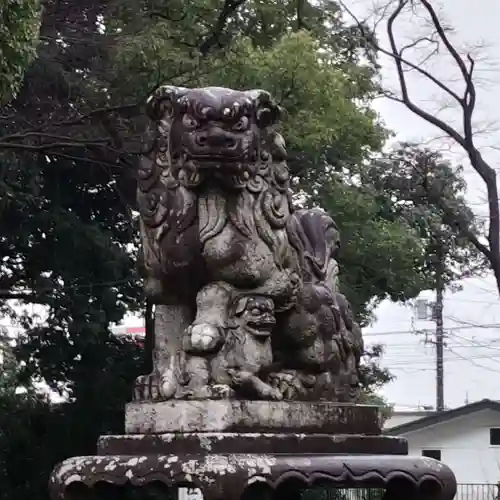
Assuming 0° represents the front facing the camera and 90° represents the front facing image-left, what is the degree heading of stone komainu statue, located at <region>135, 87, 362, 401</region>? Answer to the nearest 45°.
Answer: approximately 45°

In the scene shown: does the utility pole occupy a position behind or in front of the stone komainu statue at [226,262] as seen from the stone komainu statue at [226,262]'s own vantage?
behind
